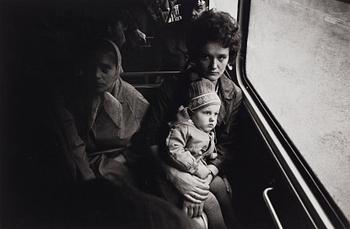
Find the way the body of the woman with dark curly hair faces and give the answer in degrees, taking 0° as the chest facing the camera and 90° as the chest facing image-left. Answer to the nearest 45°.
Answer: approximately 0°

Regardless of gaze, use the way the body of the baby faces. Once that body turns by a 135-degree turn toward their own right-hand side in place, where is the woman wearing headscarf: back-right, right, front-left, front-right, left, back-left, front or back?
front

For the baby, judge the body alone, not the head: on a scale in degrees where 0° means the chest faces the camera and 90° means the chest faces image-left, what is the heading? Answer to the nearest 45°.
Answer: approximately 315°

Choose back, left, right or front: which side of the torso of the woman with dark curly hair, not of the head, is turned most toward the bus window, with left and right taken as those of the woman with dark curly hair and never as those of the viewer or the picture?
left
